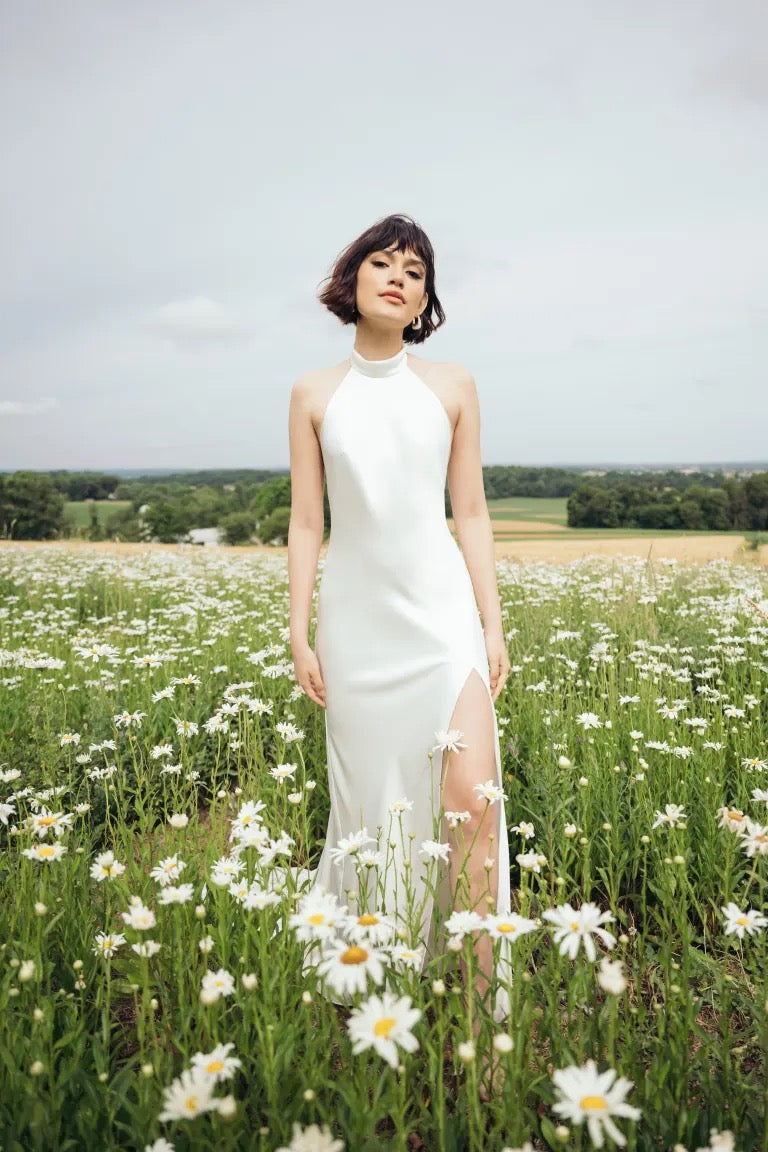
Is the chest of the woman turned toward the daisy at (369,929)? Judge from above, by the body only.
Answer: yes

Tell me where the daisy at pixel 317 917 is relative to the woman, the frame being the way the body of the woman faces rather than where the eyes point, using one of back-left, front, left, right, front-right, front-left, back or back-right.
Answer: front

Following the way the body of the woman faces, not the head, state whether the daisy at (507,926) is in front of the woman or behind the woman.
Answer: in front

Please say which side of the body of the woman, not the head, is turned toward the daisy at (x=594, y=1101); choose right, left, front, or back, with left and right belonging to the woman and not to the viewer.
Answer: front

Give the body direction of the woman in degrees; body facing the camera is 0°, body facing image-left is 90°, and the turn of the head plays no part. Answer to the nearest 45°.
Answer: approximately 0°

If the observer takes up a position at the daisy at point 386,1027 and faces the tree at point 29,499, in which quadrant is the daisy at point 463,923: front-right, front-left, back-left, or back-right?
front-right
